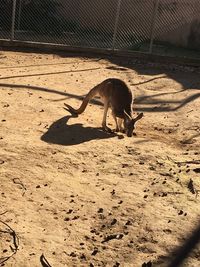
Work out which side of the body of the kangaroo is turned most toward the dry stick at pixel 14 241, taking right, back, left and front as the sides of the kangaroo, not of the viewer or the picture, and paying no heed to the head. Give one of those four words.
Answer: right

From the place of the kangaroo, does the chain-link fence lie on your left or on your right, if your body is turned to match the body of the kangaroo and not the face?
on your left

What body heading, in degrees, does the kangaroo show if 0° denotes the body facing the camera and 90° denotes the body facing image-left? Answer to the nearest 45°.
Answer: approximately 270°
